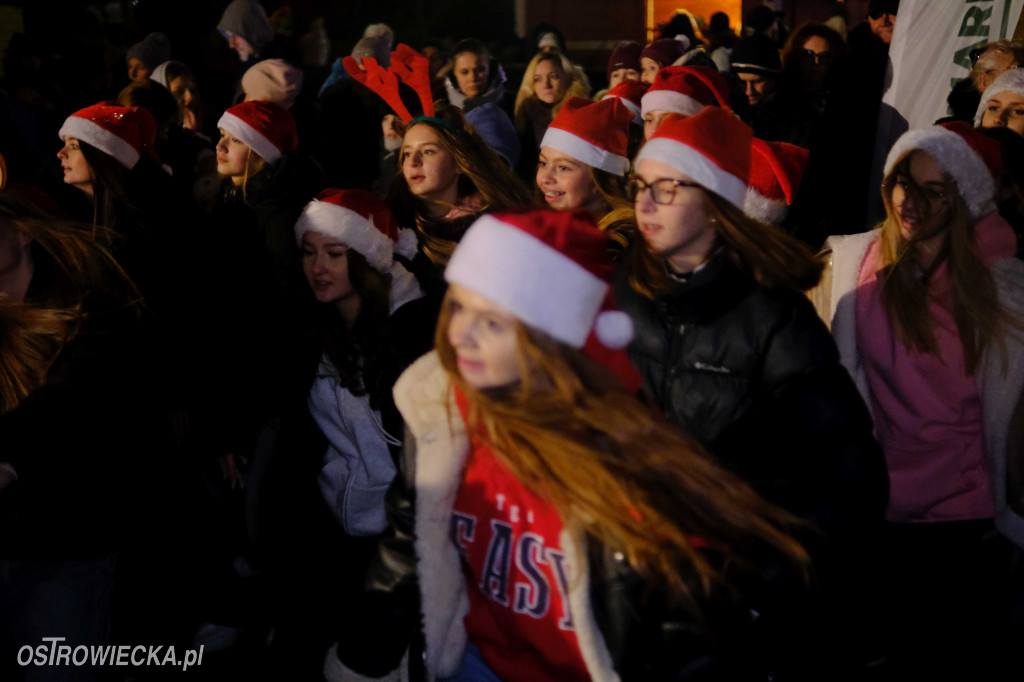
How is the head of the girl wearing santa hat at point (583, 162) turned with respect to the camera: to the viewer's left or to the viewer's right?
to the viewer's left

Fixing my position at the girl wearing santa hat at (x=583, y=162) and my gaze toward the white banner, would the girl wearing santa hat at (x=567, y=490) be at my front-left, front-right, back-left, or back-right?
back-right

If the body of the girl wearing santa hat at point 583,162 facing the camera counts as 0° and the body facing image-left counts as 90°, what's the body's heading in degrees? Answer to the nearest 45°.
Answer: approximately 45°

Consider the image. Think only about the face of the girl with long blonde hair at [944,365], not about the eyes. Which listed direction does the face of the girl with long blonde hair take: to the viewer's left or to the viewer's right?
to the viewer's left

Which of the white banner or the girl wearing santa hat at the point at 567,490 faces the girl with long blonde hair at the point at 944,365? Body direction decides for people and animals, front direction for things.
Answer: the white banner

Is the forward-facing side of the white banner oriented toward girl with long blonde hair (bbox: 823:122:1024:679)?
yes
